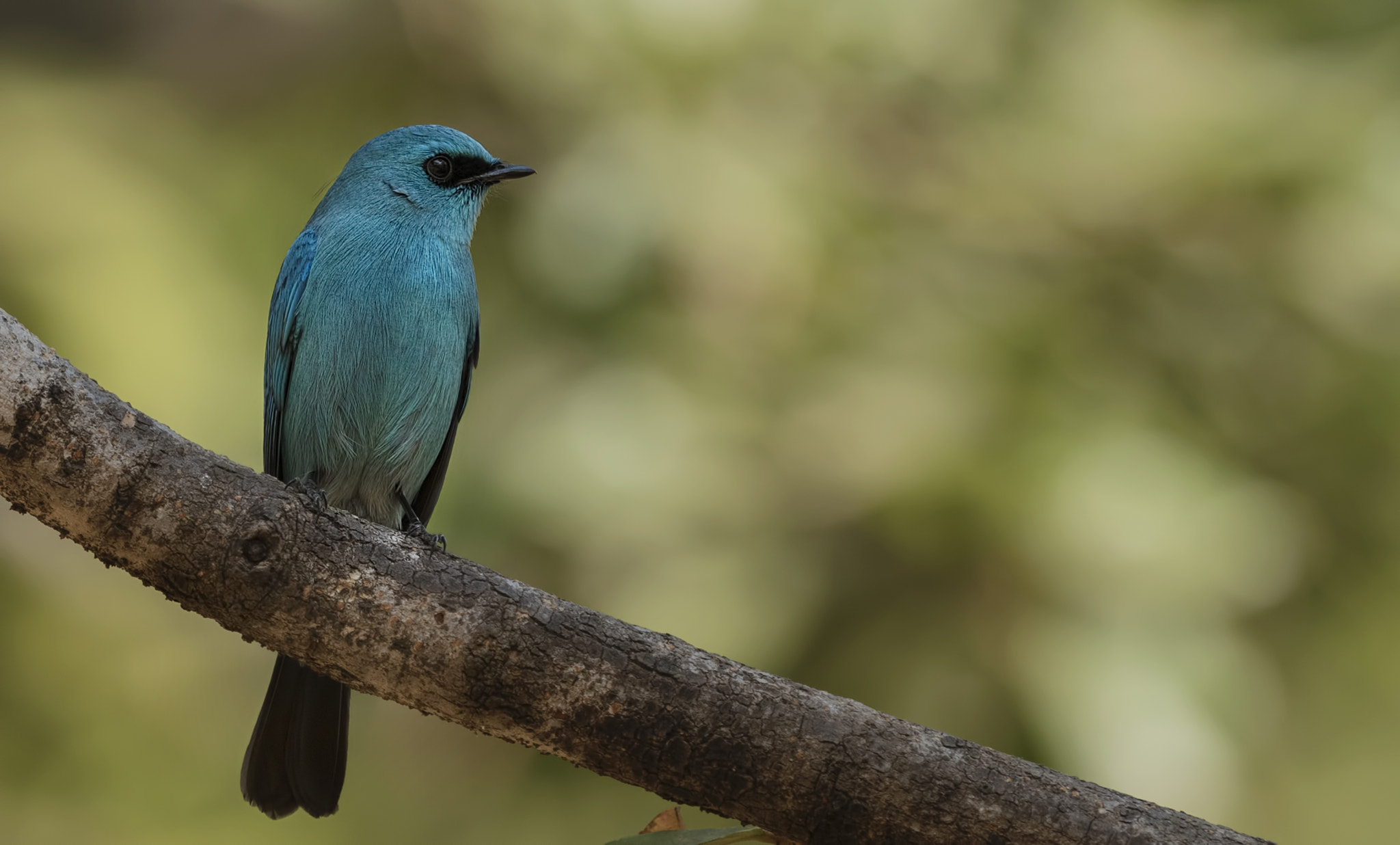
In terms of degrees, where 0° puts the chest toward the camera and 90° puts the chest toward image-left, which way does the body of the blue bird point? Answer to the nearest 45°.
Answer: approximately 315°
